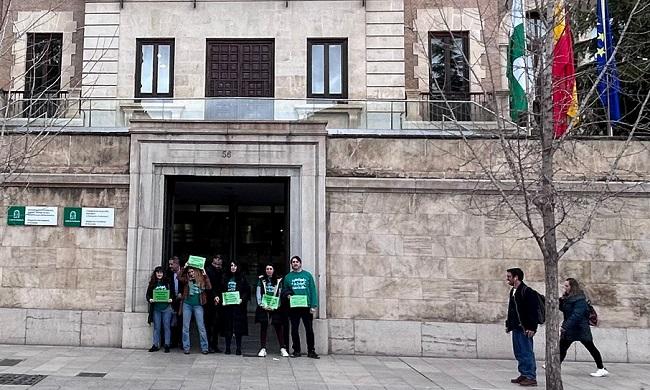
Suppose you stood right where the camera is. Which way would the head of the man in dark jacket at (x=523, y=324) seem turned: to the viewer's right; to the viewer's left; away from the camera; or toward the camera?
to the viewer's left

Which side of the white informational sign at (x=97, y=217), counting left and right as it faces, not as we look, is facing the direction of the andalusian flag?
left

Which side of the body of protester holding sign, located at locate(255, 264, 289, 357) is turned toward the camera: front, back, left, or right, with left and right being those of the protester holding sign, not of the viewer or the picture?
front

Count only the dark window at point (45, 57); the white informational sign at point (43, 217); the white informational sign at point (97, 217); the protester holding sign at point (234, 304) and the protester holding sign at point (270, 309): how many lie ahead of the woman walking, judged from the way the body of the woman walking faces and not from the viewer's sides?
5

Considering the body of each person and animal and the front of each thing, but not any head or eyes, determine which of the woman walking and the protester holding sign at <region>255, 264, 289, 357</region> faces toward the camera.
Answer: the protester holding sign

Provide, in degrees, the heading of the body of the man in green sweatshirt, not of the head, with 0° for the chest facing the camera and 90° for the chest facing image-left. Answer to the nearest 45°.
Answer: approximately 0°

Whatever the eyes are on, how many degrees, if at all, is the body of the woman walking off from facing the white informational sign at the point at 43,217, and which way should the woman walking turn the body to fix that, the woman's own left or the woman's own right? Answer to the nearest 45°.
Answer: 0° — they already face it

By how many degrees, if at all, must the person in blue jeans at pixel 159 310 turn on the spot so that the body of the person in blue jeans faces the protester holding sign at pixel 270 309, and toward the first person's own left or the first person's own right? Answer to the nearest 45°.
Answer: approximately 90° to the first person's own left

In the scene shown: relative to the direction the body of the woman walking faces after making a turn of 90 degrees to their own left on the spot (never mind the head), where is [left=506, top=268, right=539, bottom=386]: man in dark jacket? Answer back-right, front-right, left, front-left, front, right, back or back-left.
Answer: front-right

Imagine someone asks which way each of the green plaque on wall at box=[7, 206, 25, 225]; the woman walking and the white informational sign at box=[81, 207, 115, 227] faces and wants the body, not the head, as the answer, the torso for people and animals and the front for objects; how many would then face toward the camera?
2

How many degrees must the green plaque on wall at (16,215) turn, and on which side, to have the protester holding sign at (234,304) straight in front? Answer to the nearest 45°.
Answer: approximately 45° to its left

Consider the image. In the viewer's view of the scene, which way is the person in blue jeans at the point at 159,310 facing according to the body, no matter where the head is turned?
toward the camera

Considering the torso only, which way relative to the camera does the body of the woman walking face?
to the viewer's left

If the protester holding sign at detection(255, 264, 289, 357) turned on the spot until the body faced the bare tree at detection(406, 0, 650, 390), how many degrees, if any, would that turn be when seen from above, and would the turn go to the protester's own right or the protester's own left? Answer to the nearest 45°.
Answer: approximately 90° to the protester's own left

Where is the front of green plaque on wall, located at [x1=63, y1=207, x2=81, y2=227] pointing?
toward the camera

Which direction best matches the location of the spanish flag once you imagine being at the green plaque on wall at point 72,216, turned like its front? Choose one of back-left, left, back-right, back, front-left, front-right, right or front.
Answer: front-left
